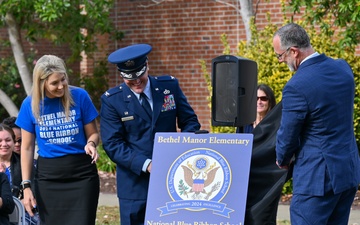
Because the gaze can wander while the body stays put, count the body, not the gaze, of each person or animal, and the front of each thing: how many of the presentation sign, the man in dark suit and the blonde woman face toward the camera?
2

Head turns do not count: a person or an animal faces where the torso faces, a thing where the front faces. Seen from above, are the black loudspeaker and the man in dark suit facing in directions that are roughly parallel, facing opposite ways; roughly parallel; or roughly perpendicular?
roughly perpendicular

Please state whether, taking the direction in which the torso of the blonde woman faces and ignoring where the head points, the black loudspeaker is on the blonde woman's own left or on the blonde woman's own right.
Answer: on the blonde woman's own left

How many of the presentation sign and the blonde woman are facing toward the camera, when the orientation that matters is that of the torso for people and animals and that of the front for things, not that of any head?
2

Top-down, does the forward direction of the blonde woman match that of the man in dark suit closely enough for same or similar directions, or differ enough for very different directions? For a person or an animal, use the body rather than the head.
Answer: very different directions

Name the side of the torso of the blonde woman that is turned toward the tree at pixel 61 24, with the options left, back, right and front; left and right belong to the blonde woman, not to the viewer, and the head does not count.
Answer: back

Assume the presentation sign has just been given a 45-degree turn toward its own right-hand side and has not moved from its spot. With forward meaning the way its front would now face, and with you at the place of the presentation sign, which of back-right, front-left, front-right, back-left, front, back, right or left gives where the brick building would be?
back-right

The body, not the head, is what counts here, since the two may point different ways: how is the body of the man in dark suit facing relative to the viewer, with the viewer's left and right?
facing away from the viewer and to the left of the viewer

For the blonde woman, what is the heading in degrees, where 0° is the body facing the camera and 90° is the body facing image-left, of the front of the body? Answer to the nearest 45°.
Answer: approximately 0°
